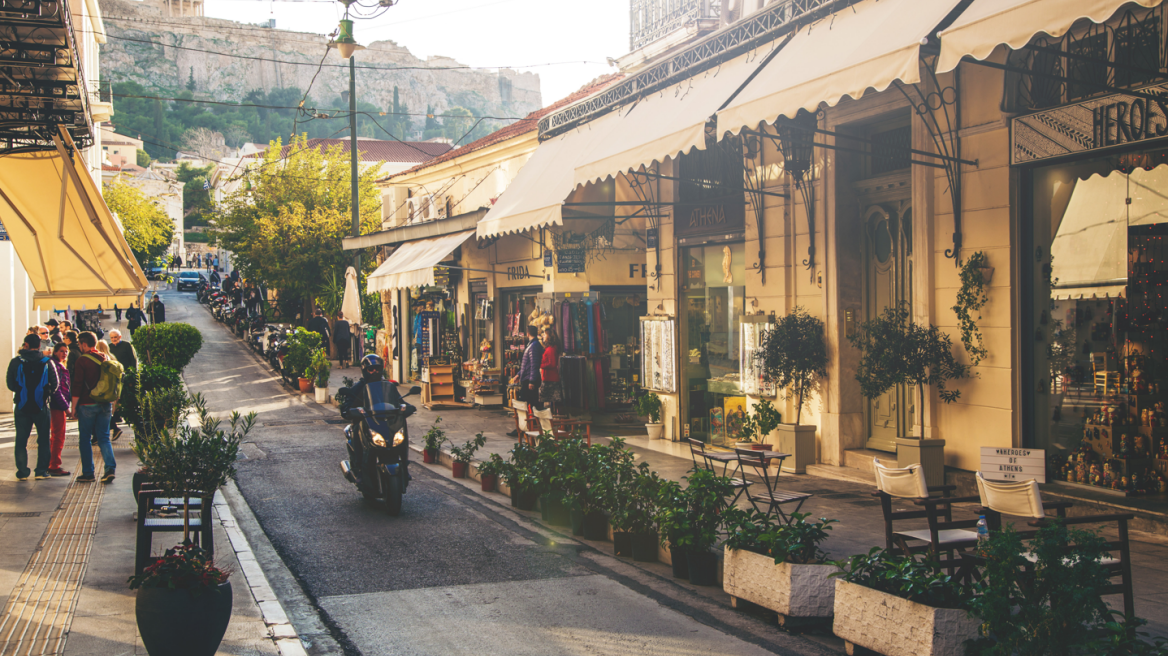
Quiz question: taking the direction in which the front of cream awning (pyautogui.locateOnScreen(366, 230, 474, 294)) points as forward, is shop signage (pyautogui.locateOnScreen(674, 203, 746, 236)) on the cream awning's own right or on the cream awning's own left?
on the cream awning's own left

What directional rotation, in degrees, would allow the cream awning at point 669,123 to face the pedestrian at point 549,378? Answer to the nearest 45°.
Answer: approximately 90° to its right

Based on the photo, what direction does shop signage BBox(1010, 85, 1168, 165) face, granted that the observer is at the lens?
facing the viewer and to the left of the viewer

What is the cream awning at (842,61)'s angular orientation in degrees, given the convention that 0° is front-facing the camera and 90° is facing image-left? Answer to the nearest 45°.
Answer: approximately 45°

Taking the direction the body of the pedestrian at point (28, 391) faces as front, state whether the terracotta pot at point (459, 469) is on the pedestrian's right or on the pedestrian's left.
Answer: on the pedestrian's right

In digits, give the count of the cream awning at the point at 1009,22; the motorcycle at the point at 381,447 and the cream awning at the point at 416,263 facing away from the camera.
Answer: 0

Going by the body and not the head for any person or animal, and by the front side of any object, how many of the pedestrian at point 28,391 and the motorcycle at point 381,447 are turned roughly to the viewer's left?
0

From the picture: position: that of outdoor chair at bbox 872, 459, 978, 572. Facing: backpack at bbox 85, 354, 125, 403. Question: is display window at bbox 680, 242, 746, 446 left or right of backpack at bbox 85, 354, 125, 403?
right

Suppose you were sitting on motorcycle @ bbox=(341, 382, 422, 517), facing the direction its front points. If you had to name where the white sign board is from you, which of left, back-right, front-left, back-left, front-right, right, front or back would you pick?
front

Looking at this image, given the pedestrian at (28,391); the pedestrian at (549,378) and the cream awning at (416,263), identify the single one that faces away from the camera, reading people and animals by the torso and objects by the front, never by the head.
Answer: the pedestrian at (28,391)

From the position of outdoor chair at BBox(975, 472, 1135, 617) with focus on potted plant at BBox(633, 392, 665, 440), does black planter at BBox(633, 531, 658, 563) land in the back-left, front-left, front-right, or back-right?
front-left
